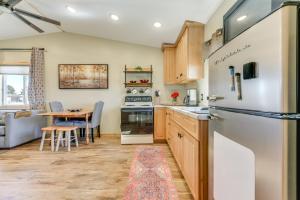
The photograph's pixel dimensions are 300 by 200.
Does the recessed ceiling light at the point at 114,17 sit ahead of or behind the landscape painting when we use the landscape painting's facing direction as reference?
ahead

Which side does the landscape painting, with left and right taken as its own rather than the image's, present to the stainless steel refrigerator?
front

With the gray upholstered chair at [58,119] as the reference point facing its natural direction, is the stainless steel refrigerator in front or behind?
in front

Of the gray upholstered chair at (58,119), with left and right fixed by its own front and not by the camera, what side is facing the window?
back

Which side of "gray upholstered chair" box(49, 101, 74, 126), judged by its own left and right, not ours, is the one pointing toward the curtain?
back

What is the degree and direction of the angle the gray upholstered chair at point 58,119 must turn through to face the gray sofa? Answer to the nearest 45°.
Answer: approximately 135° to its right

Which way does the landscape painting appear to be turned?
toward the camera

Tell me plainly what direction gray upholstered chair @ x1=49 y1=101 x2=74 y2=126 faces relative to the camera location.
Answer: facing the viewer and to the right of the viewer

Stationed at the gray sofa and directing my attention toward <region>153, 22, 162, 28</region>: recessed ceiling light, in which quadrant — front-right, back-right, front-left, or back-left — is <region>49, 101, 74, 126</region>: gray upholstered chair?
front-left

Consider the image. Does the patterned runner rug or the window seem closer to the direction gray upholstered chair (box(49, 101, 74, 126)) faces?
the patterned runner rug

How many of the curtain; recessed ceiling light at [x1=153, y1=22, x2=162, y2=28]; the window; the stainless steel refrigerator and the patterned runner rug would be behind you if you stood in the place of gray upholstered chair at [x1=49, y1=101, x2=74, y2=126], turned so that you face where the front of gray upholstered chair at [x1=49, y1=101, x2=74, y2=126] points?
2

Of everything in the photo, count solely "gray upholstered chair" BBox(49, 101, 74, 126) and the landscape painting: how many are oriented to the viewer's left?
0

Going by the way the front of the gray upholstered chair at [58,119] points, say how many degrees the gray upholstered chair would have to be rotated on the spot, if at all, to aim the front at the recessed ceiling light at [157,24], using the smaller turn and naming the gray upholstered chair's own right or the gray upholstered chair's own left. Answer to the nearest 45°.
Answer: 0° — it already faces it
